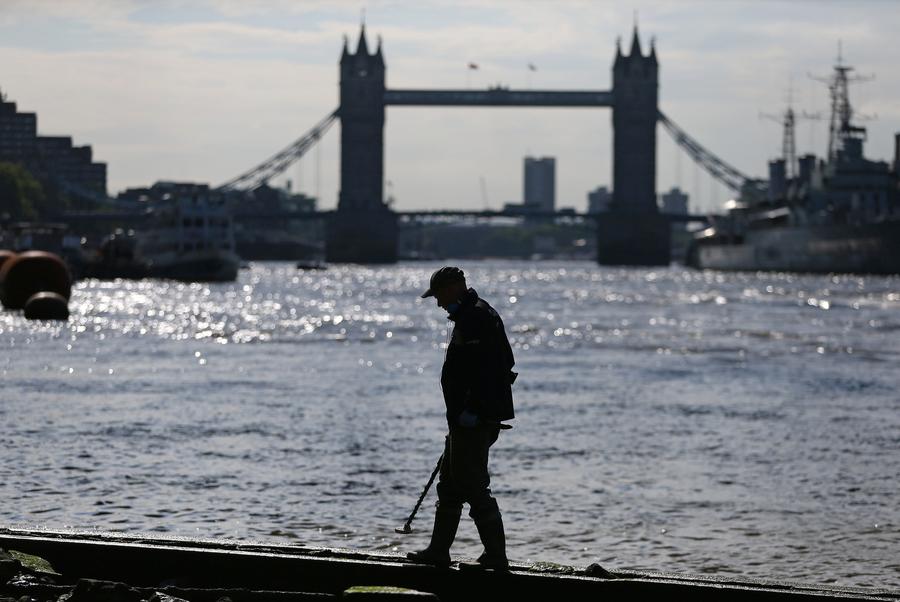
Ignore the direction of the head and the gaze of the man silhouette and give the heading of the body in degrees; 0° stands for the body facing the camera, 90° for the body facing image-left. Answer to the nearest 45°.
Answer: approximately 90°
